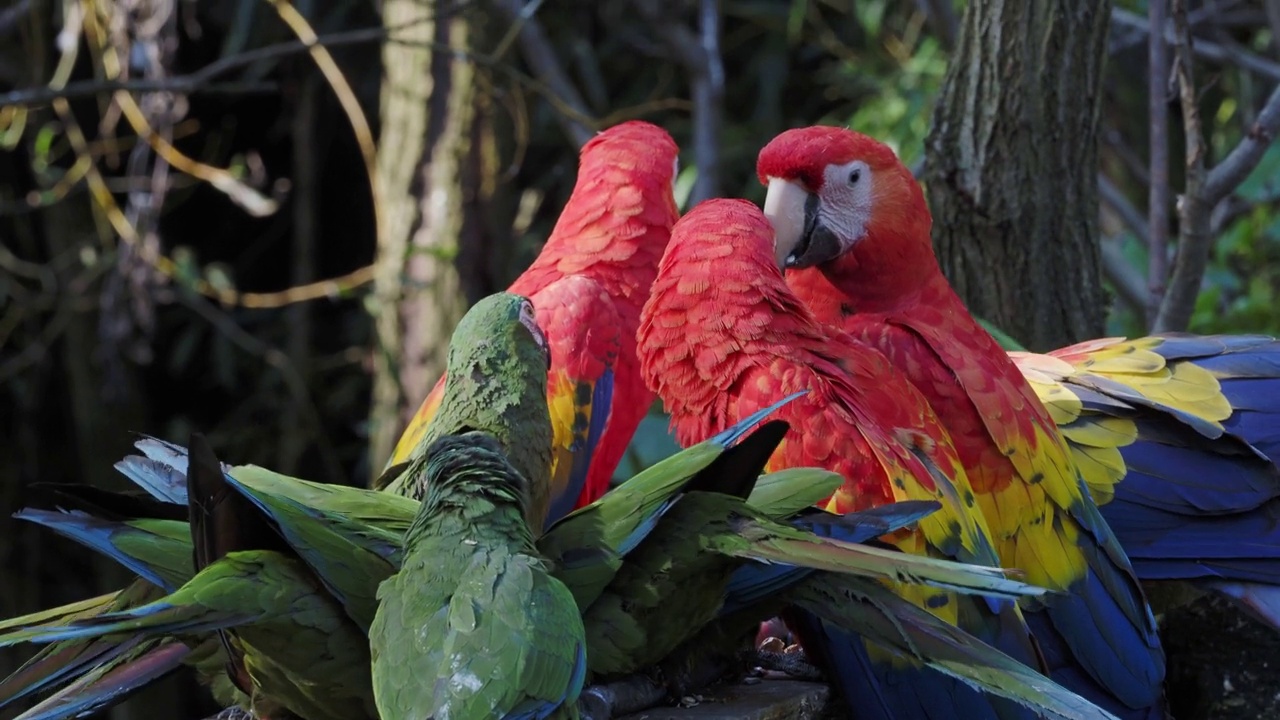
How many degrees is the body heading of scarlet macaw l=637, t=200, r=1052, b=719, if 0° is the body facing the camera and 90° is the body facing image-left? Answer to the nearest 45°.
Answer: approximately 135°

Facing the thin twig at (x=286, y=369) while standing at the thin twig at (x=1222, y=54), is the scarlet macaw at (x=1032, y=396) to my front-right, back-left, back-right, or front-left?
front-left

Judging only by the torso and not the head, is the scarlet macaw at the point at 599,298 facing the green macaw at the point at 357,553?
no

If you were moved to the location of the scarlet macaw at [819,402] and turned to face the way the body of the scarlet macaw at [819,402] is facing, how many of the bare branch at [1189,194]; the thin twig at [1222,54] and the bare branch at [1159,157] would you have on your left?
0

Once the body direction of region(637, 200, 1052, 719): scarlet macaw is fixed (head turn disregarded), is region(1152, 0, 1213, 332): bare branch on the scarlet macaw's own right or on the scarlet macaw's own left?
on the scarlet macaw's own right

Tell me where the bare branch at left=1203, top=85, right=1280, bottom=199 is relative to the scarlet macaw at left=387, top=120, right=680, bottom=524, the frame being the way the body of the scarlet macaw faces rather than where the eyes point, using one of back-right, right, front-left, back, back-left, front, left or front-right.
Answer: front-right

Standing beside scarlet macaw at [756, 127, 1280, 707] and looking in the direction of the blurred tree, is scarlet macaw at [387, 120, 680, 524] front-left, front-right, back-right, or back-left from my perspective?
front-left

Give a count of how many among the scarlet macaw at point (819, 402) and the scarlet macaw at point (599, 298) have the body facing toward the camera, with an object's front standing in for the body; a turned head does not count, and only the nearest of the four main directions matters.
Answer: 0

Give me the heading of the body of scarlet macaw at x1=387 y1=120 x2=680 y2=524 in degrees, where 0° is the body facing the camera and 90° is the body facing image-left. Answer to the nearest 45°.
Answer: approximately 225°

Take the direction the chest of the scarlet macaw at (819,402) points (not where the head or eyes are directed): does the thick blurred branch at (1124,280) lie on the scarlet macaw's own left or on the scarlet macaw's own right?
on the scarlet macaw's own right

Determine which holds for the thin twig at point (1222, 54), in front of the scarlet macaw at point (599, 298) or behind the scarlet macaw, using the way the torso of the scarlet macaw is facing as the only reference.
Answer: in front

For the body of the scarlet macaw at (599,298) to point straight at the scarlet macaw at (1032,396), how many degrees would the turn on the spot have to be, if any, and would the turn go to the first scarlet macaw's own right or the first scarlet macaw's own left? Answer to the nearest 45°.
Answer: approximately 90° to the first scarlet macaw's own right

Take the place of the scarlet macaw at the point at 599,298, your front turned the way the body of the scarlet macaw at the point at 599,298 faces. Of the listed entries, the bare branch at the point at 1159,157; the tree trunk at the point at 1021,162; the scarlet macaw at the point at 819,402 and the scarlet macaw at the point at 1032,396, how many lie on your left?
0

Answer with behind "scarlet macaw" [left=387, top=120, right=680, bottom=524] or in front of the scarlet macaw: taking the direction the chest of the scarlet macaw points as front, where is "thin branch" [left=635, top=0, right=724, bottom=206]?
in front
